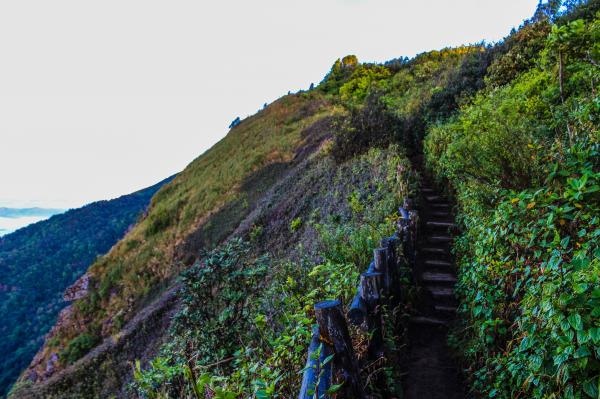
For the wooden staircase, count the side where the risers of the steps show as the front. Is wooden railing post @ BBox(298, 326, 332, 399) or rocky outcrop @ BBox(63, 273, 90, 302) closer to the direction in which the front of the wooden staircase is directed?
the wooden railing post

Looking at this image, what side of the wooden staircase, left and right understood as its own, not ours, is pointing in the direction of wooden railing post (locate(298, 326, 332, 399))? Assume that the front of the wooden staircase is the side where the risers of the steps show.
front

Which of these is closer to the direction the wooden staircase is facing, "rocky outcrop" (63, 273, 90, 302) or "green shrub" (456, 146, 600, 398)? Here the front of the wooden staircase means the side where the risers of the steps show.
the green shrub

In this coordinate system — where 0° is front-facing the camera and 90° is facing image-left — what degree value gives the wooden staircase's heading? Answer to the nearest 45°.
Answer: approximately 0°

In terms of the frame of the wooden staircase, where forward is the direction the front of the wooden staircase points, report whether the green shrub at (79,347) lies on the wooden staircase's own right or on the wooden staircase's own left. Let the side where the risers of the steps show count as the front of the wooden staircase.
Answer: on the wooden staircase's own right

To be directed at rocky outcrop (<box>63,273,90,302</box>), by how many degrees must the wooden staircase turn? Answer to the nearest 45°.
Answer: approximately 135° to its right
